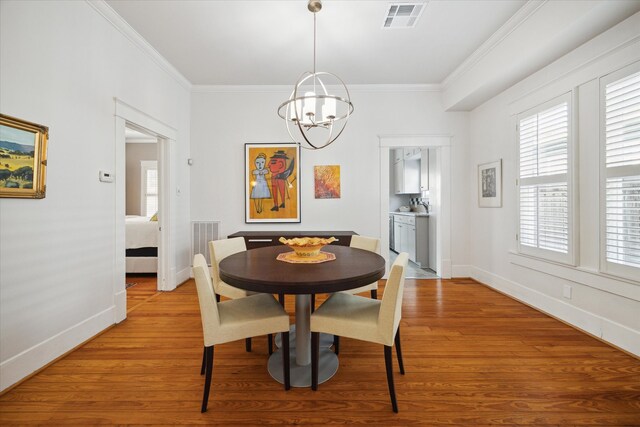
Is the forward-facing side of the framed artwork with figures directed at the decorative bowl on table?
yes

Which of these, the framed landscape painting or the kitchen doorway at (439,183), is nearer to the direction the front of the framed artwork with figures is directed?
the framed landscape painting

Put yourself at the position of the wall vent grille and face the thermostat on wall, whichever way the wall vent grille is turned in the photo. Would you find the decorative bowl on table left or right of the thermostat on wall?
left

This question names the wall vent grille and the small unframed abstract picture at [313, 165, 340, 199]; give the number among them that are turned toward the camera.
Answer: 2

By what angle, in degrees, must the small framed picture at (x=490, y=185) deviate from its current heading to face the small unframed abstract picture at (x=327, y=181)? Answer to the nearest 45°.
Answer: approximately 45° to its right

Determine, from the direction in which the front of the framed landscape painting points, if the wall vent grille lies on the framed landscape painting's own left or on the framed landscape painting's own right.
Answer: on the framed landscape painting's own left

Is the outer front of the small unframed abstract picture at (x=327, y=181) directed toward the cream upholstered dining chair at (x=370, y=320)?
yes

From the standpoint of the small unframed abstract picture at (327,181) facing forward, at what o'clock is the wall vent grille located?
The wall vent grille is roughly at 3 o'clock from the small unframed abstract picture.

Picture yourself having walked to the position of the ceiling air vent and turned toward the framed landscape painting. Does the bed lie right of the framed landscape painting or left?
right

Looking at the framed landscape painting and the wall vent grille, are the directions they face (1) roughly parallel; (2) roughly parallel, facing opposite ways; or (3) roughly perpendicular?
roughly perpendicular
